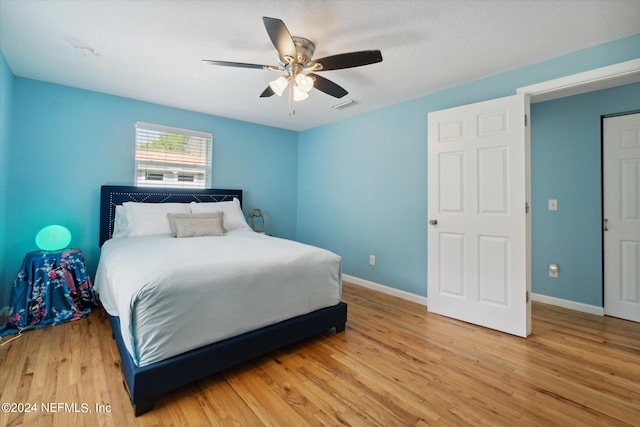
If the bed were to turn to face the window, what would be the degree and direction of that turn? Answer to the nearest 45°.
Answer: approximately 135° to its left
